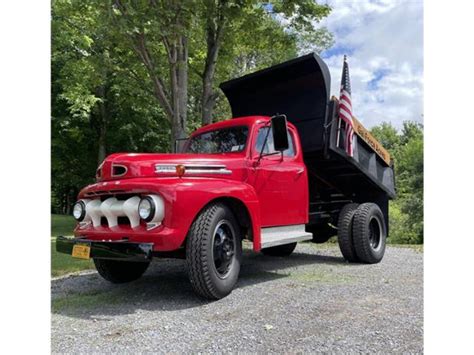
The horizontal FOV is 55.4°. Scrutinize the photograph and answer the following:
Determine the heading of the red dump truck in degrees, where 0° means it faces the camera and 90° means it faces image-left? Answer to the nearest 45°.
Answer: approximately 45°
